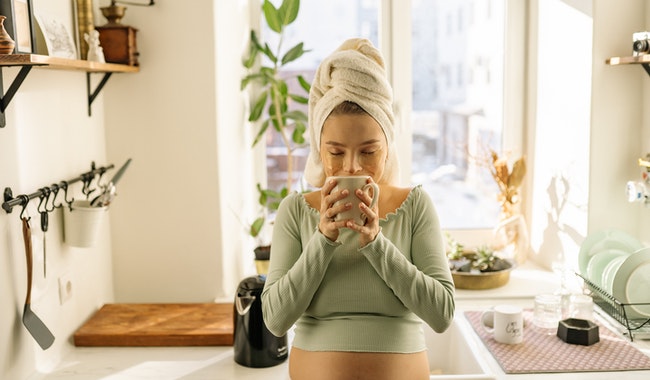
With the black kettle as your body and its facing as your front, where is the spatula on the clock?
The spatula is roughly at 1 o'clock from the black kettle.

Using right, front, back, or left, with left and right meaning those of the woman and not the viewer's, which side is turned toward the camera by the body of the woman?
front

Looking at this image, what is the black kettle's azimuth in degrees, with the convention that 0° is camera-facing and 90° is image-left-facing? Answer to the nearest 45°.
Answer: approximately 45°

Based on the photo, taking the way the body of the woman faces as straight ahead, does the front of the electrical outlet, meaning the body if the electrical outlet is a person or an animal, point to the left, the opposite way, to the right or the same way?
to the left

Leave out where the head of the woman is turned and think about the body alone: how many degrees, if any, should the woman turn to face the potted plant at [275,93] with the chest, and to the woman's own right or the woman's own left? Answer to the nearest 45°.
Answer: approximately 180°

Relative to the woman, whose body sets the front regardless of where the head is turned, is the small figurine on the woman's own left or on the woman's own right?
on the woman's own right

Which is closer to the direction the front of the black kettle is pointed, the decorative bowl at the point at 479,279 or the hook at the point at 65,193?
the hook

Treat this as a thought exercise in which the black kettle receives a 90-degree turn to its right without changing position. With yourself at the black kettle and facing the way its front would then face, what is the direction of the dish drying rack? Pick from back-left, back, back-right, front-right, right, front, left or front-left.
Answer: back-right

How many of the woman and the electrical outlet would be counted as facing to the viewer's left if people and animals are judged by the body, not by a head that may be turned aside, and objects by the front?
0

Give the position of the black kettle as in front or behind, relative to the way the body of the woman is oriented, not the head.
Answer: behind

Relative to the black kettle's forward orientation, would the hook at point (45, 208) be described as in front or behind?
in front

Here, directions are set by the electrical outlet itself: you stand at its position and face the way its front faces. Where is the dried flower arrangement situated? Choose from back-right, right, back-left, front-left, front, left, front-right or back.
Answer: front-left

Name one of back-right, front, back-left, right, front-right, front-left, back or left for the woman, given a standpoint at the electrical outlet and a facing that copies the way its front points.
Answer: front
